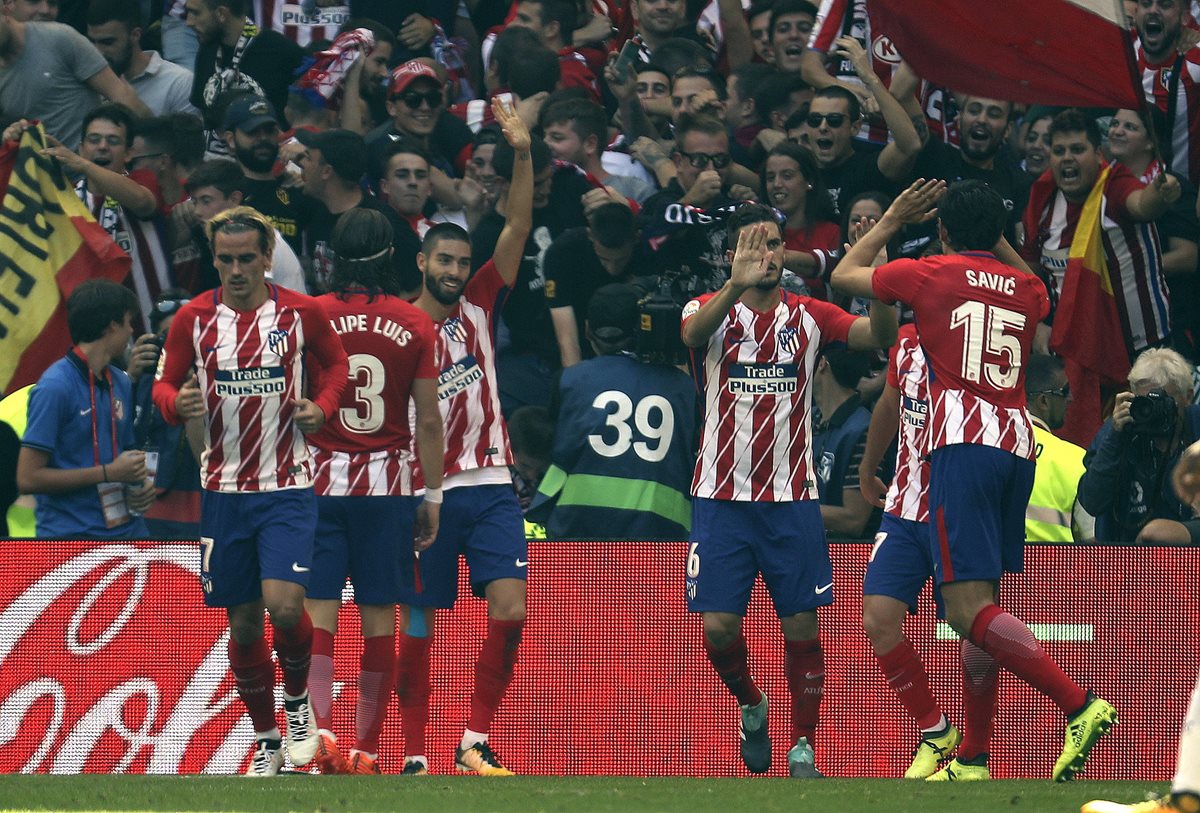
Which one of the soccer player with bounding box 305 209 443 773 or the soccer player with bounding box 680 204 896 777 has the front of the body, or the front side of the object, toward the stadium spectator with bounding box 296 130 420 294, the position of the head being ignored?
the soccer player with bounding box 305 209 443 773

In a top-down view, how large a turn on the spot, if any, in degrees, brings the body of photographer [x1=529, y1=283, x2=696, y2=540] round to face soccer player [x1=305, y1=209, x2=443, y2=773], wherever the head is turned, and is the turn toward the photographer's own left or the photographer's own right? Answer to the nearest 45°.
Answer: approximately 135° to the photographer's own left

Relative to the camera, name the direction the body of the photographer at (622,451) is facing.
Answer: away from the camera

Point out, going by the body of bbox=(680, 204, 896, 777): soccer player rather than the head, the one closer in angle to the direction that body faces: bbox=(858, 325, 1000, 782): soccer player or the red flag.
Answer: the soccer player

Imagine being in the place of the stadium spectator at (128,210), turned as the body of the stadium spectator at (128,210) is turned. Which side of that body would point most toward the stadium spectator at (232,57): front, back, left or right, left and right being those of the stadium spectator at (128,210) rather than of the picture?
back

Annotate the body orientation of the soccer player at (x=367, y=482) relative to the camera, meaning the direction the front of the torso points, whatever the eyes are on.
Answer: away from the camera
